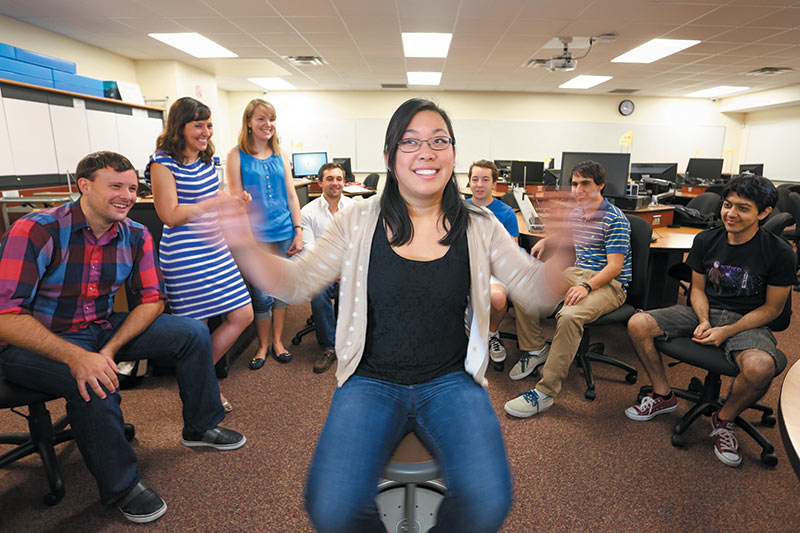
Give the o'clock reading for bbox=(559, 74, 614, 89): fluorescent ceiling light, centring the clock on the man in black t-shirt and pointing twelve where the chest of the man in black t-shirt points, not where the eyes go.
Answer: The fluorescent ceiling light is roughly at 4 o'clock from the man in black t-shirt.

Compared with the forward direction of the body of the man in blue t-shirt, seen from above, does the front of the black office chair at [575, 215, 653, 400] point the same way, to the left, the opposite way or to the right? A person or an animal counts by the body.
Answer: to the right

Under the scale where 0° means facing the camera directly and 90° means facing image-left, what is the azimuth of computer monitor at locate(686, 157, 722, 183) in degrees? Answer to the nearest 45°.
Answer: approximately 0°

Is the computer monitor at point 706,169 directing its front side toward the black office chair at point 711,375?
yes

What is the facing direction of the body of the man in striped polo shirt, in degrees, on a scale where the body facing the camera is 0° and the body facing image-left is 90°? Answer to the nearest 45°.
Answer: approximately 45°

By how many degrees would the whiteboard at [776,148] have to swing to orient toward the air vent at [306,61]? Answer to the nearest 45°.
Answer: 0° — it already faces it

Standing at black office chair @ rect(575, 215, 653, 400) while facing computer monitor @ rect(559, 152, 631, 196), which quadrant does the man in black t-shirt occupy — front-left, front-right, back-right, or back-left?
back-right

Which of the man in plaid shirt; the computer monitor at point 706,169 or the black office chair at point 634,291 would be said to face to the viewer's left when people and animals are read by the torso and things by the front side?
the black office chair
